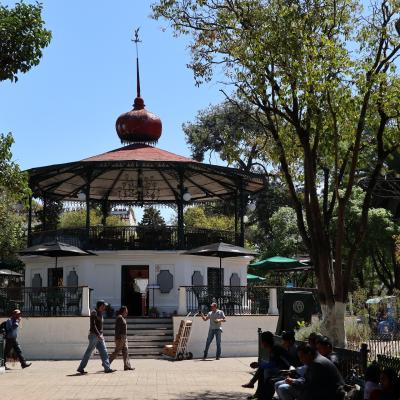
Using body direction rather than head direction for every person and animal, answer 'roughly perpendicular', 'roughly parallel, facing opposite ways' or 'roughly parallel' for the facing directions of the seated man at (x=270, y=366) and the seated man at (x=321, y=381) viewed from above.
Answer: roughly parallel

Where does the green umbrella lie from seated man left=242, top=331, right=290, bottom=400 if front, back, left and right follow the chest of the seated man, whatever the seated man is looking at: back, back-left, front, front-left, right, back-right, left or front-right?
right

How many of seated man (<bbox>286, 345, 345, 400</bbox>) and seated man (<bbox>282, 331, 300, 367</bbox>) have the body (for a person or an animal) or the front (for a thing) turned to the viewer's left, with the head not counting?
2

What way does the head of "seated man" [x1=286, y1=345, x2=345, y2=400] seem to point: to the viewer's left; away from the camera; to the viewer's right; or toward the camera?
to the viewer's left

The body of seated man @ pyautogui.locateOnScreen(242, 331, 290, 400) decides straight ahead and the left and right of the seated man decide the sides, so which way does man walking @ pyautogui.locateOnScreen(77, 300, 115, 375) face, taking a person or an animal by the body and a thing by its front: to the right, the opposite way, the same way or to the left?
the opposite way

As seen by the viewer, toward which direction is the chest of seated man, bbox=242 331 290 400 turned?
to the viewer's left

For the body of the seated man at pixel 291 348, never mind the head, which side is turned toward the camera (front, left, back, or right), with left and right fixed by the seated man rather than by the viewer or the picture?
left

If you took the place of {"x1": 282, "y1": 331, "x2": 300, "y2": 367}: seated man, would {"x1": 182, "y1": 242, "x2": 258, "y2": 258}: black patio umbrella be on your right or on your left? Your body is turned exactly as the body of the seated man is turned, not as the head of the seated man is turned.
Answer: on your right

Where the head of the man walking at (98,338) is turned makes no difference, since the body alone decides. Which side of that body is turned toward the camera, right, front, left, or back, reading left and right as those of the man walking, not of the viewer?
right

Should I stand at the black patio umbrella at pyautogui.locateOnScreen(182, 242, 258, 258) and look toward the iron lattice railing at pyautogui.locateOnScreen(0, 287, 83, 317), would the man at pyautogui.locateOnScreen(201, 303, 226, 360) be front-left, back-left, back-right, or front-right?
front-left

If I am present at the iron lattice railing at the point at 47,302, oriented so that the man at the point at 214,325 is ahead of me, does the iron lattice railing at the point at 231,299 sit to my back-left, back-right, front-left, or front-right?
front-left

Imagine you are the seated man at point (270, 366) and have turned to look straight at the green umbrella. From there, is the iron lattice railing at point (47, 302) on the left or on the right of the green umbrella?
left
